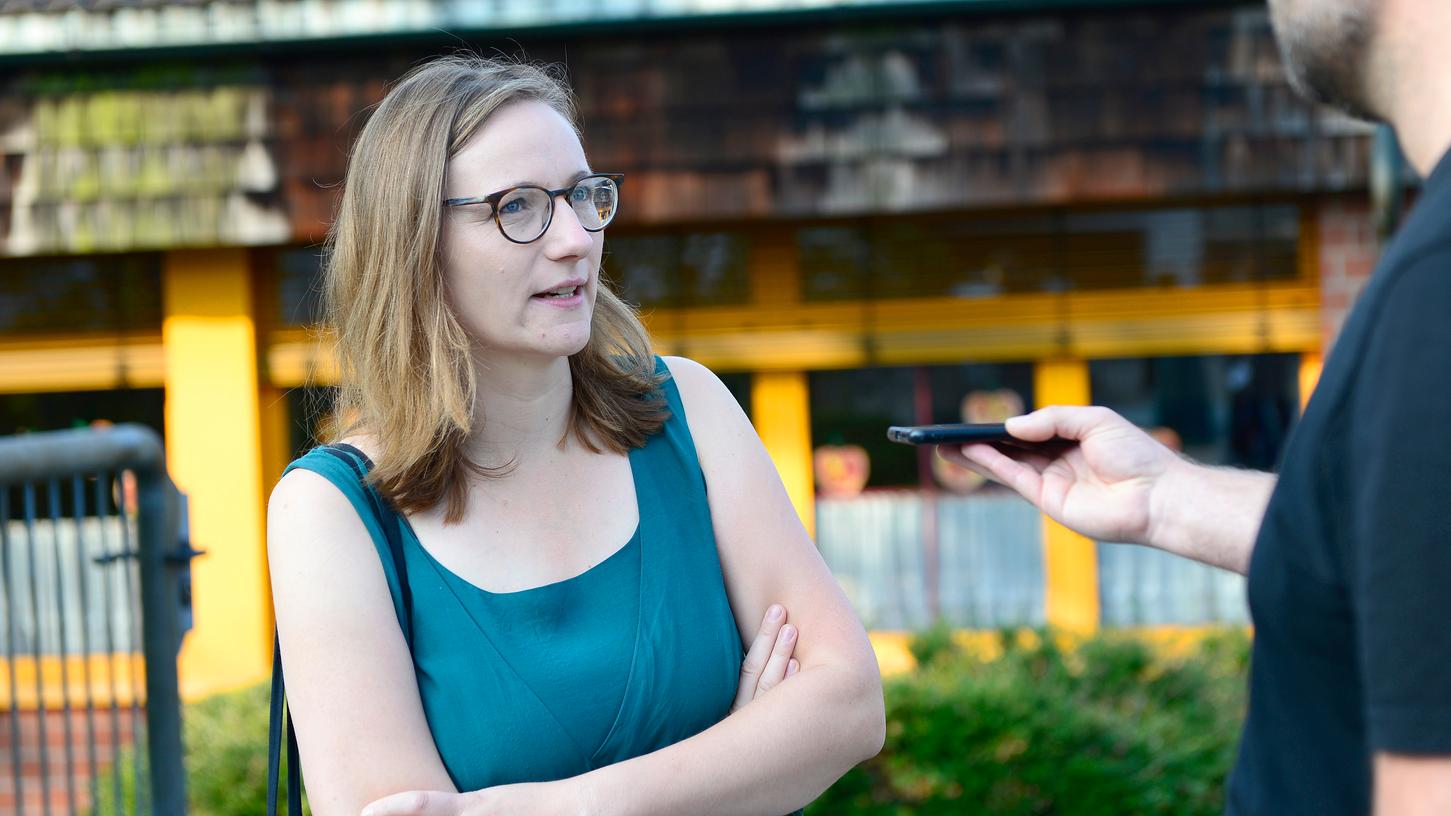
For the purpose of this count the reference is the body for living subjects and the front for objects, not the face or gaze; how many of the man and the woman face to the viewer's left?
1

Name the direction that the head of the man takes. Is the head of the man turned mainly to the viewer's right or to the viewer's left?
to the viewer's left

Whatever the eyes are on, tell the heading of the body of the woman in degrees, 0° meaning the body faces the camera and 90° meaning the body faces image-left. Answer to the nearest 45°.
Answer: approximately 315°

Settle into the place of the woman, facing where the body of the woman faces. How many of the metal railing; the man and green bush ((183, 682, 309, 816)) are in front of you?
1

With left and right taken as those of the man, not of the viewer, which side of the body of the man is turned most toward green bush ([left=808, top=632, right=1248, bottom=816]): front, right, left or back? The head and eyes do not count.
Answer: right

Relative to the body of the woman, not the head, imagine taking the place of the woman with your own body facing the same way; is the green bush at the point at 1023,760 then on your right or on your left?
on your left

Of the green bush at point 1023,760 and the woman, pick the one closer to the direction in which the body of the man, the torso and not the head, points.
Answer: the woman

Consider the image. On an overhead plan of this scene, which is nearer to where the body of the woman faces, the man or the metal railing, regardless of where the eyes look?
the man

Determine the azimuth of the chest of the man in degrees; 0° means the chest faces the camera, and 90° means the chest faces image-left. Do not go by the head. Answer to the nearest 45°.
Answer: approximately 90°

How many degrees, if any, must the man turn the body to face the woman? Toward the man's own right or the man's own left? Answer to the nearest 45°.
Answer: approximately 45° to the man's own right

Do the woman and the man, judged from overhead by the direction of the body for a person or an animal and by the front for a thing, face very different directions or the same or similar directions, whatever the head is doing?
very different directions

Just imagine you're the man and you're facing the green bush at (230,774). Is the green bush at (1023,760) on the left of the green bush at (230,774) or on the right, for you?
right

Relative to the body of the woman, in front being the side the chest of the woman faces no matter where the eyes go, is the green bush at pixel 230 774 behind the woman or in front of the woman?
behind
